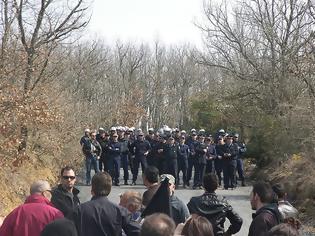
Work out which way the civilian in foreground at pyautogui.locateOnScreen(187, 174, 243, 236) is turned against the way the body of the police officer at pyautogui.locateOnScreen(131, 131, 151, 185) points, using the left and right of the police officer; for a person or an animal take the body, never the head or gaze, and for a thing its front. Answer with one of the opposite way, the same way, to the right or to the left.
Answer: the opposite way

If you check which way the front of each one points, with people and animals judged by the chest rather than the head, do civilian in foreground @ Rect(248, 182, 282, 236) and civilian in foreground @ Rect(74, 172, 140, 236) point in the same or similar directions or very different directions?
same or similar directions

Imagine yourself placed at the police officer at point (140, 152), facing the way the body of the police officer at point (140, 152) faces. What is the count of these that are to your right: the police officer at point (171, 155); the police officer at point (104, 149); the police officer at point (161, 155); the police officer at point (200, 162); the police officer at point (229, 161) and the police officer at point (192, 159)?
1

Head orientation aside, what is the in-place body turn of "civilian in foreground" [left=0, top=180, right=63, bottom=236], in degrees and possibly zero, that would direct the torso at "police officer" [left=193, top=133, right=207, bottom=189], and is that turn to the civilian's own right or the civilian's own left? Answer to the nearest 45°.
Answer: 0° — they already face them

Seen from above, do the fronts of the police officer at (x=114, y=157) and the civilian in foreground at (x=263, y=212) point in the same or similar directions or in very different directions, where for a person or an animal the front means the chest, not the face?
very different directions

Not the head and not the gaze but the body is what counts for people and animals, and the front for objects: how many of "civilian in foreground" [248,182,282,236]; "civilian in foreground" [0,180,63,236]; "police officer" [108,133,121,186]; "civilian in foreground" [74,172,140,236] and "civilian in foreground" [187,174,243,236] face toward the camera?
1

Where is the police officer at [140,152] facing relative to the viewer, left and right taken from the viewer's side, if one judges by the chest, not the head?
facing the viewer

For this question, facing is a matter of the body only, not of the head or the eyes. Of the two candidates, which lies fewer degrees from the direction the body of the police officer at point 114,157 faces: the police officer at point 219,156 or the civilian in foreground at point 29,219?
the civilian in foreground

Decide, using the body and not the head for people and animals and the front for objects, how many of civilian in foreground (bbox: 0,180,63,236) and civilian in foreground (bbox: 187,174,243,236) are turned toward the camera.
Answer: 0

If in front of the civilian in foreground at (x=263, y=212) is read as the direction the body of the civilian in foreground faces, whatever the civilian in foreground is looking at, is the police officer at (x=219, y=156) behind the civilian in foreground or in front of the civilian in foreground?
in front

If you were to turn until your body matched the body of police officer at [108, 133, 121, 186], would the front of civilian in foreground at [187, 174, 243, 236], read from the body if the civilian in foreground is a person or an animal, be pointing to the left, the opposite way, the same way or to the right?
the opposite way

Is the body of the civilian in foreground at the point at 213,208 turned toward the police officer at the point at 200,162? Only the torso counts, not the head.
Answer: yes

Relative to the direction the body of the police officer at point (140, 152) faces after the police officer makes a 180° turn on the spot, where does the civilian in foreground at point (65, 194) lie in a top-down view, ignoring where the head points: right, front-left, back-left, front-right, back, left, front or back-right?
back

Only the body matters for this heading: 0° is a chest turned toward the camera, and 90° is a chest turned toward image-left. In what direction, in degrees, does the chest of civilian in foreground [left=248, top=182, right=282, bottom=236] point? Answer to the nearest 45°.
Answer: approximately 135°

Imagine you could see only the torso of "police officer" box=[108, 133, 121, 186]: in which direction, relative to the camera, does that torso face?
toward the camera

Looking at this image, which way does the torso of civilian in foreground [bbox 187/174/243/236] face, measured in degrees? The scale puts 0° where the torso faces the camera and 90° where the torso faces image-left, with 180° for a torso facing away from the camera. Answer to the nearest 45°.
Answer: approximately 180°

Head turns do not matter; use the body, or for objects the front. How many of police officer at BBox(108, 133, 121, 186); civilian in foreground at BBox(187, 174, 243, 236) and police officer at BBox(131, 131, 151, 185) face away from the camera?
1

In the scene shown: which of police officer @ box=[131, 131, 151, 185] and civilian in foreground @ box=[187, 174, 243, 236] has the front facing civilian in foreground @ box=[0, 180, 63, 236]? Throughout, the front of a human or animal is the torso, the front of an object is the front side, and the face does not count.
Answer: the police officer
